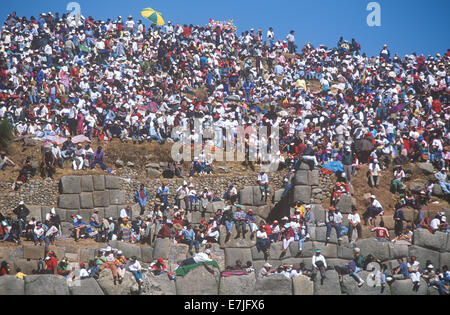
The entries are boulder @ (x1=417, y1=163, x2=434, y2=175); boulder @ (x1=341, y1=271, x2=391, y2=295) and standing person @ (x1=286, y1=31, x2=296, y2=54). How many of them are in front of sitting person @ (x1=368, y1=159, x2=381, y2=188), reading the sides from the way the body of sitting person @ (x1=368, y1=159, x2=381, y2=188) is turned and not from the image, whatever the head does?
1

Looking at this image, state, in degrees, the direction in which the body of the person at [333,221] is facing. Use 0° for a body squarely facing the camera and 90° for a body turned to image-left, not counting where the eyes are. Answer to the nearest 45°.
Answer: approximately 0°

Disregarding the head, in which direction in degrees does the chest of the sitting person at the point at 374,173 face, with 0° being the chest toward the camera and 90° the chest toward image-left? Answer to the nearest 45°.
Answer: approximately 0°

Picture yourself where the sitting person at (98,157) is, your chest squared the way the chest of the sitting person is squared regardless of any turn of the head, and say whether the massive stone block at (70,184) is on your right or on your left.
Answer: on your right

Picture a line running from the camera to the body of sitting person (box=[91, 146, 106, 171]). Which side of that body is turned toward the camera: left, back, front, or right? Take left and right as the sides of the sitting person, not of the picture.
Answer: front

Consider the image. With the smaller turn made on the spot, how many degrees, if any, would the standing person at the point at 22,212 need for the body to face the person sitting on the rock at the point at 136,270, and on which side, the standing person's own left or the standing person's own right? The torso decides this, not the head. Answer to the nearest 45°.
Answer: approximately 45° to the standing person's own left

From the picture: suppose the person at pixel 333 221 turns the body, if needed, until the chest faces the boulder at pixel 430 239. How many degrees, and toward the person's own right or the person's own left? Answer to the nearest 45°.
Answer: approximately 90° to the person's own left

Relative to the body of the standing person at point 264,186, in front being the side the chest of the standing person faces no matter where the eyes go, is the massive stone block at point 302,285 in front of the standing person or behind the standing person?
in front

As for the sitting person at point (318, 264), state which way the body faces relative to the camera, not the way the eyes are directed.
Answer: toward the camera

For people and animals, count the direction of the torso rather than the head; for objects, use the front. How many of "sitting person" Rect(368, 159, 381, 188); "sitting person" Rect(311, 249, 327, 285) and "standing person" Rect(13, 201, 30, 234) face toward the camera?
3

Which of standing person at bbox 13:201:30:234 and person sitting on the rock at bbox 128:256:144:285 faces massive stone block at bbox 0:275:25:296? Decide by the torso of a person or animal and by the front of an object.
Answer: standing person at bbox 13:201:30:234

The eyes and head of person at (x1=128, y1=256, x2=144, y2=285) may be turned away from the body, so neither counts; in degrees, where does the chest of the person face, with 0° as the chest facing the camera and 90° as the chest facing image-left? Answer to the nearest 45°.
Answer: approximately 315°
